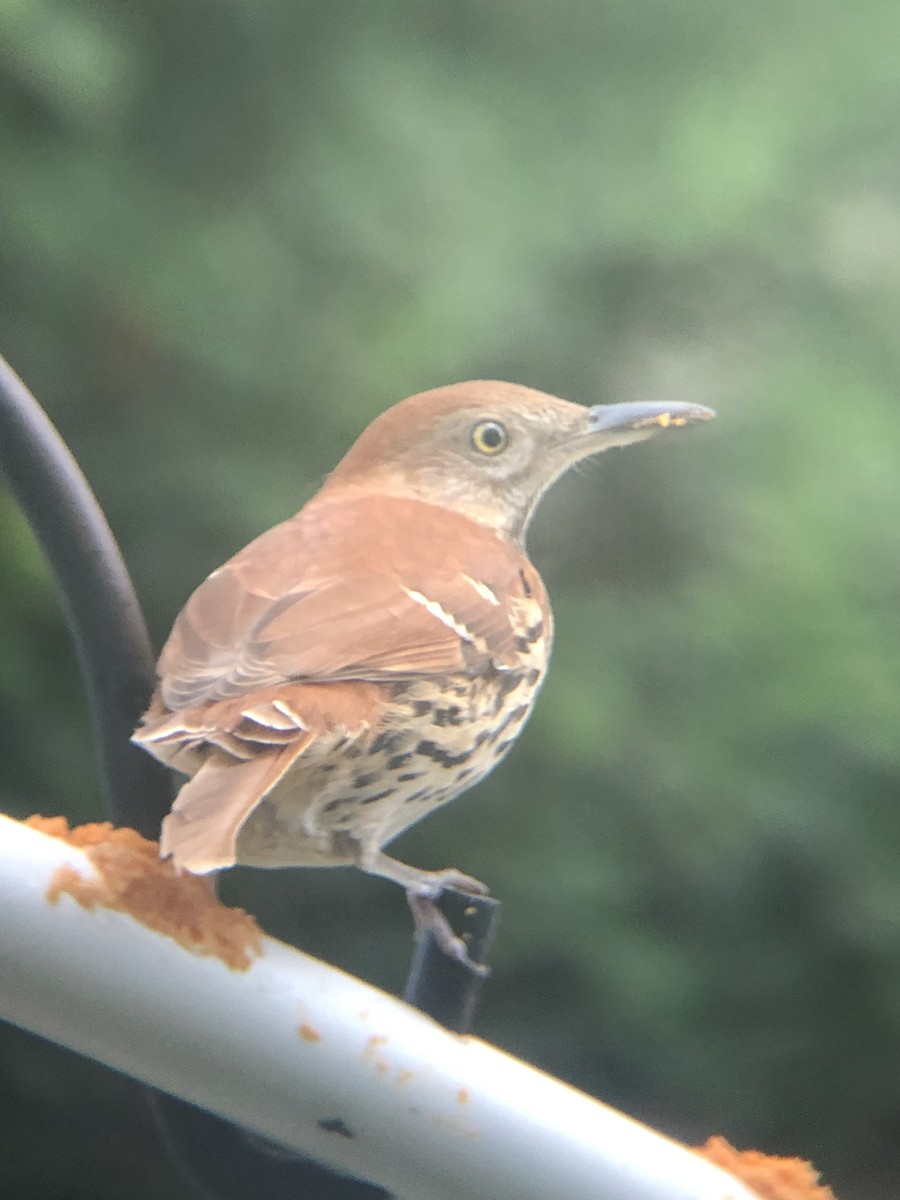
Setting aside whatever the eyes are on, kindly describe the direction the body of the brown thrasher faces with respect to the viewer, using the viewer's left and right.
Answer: facing away from the viewer and to the right of the viewer
